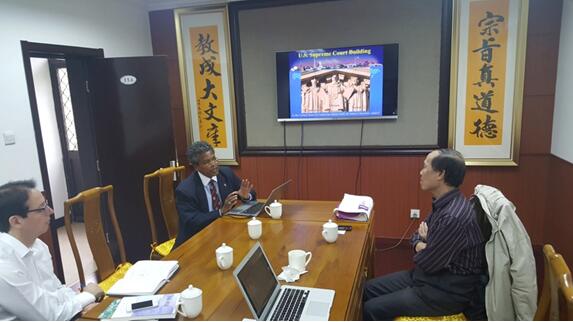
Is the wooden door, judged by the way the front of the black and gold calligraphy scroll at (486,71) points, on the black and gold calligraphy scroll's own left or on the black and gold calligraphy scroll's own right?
on the black and gold calligraphy scroll's own right

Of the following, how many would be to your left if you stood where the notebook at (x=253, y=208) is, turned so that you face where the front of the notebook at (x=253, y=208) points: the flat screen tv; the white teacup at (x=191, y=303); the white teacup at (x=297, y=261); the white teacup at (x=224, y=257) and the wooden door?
3

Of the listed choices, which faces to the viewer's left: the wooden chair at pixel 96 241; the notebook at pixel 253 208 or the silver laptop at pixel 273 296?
the notebook

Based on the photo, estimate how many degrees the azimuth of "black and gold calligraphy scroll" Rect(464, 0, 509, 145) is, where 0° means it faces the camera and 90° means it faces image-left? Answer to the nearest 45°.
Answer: approximately 0°

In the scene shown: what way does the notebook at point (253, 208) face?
to the viewer's left

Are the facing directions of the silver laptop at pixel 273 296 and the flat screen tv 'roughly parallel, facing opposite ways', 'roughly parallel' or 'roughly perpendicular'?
roughly perpendicular

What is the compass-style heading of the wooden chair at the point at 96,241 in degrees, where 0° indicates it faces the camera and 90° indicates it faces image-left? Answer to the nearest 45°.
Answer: approximately 315°

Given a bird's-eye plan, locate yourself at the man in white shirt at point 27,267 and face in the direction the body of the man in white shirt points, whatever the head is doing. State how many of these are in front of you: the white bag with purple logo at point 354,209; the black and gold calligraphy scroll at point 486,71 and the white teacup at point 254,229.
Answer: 3

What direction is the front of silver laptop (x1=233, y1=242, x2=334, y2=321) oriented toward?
to the viewer's right
